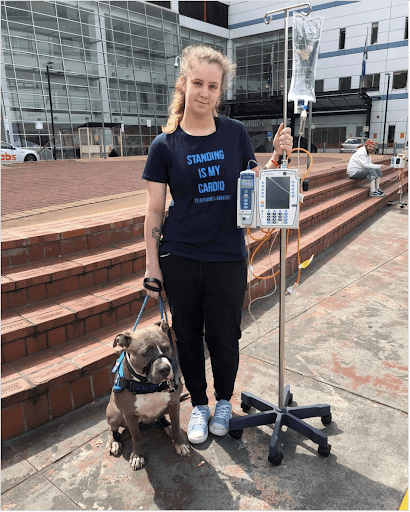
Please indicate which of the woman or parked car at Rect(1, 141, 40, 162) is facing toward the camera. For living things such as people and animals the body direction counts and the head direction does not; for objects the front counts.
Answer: the woman

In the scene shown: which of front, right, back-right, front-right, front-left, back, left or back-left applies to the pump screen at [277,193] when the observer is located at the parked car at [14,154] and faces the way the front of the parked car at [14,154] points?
right

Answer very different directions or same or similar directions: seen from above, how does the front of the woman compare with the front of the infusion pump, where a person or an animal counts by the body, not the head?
same or similar directions

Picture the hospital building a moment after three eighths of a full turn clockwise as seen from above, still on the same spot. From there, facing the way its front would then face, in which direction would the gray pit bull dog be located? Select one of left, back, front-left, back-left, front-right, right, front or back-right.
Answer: back-left

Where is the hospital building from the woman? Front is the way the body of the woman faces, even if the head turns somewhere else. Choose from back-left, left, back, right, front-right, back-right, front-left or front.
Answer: back

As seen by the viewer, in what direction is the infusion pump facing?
toward the camera

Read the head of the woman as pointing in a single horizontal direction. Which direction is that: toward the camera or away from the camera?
toward the camera

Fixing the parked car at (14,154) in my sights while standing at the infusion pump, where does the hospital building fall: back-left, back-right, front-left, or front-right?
front-right

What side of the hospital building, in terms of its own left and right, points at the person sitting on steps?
front

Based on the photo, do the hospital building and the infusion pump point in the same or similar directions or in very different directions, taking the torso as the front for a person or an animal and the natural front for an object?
same or similar directions

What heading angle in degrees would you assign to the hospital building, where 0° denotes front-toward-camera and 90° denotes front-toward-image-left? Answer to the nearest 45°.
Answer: approximately 0°
